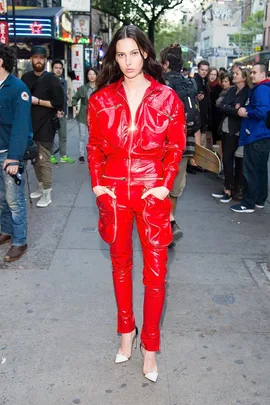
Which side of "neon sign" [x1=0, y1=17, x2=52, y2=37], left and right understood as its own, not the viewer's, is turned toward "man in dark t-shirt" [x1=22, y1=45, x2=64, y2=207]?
front

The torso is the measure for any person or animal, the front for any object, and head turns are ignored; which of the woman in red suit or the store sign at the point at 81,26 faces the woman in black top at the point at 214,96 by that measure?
the store sign

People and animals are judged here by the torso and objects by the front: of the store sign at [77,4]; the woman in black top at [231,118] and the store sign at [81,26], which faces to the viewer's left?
the woman in black top

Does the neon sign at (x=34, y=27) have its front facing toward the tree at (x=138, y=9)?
no

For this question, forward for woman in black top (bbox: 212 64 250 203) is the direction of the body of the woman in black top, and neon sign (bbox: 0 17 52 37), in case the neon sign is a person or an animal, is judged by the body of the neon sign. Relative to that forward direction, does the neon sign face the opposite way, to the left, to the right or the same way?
to the left

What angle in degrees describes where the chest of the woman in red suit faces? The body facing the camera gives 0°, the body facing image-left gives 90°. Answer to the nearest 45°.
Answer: approximately 0°

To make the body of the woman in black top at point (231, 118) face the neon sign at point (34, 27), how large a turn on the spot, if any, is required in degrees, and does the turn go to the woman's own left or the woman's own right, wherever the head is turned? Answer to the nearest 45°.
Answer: approximately 45° to the woman's own right

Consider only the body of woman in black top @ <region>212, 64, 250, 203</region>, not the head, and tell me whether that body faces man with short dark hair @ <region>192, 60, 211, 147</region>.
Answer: no

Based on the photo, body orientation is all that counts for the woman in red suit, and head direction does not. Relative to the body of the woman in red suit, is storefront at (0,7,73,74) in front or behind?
behind

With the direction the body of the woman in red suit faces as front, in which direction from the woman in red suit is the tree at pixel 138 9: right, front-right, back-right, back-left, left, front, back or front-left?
back
